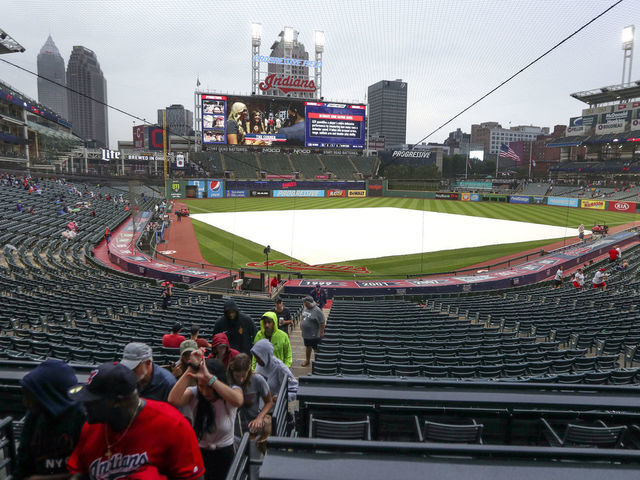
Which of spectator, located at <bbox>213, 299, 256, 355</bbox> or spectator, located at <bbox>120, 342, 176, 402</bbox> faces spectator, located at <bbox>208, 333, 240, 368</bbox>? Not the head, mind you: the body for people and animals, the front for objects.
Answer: spectator, located at <bbox>213, 299, 256, 355</bbox>

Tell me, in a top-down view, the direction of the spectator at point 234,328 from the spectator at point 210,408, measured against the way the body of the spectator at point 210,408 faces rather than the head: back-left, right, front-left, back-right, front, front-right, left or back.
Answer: back-right

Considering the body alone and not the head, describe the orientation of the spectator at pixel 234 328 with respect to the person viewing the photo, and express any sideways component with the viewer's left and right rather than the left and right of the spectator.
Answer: facing the viewer

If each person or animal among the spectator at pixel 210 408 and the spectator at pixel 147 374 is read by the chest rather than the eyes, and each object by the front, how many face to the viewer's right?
0

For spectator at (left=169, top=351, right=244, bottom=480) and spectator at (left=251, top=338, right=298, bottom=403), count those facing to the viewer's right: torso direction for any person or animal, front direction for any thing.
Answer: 0

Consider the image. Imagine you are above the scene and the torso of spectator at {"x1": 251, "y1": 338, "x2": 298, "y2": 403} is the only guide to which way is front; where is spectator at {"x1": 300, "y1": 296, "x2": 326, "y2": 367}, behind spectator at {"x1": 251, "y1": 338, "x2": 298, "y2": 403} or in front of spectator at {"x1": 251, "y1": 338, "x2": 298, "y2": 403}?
behind

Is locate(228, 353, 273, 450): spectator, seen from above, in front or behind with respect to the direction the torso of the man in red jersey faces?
behind

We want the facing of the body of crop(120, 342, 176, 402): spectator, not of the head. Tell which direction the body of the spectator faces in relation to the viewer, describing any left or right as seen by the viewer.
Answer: facing the viewer and to the left of the viewer

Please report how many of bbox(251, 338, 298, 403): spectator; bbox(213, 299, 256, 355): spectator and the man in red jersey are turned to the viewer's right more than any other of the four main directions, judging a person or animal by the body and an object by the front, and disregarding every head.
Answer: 0

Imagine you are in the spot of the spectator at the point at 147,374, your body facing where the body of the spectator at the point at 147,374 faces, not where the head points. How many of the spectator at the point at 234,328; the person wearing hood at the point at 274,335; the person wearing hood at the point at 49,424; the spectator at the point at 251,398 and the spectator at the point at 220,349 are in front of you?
1

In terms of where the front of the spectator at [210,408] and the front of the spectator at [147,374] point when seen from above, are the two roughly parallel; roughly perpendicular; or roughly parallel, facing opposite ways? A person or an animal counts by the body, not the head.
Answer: roughly parallel

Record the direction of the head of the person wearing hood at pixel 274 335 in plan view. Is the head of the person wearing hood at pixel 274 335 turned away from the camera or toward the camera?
toward the camera
